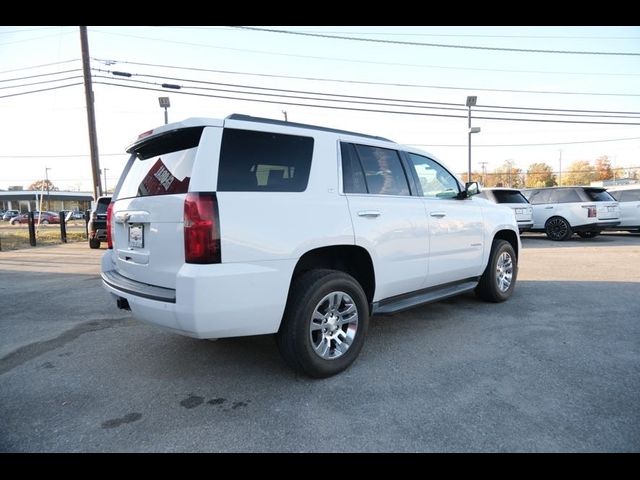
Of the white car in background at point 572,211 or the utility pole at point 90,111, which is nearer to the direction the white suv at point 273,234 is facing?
the white car in background

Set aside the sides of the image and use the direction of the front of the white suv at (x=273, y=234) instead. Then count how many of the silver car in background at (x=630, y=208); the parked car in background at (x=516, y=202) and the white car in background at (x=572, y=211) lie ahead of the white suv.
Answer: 3

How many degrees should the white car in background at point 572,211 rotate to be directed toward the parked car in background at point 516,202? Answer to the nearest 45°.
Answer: approximately 90° to its left

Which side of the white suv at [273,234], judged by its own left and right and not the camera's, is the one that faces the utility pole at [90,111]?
left

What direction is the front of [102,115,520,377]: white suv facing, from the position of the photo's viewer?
facing away from the viewer and to the right of the viewer

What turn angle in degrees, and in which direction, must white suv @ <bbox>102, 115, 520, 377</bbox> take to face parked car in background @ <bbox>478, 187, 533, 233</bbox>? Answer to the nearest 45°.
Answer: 0° — it already faces it

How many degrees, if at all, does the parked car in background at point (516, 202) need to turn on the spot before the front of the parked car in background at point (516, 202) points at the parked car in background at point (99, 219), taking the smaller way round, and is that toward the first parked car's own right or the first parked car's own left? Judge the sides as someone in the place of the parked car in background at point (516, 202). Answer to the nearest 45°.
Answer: approximately 90° to the first parked car's own left

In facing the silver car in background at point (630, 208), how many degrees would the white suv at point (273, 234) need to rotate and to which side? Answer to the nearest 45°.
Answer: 0° — it already faces it

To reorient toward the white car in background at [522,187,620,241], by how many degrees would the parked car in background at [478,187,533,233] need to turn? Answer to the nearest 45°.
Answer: approximately 90° to its right

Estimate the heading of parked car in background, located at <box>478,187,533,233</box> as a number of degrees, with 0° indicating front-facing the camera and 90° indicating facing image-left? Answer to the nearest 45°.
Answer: approximately 135°

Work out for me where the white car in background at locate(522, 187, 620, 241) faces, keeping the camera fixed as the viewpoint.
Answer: facing away from the viewer and to the left of the viewer
